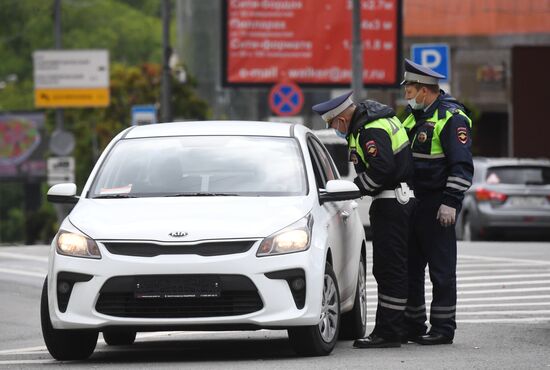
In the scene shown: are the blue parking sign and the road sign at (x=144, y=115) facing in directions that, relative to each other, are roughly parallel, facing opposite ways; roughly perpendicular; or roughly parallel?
roughly parallel

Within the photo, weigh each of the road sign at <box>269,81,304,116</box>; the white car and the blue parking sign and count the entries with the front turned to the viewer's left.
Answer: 0

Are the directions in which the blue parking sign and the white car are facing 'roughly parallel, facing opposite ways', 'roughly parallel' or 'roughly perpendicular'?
roughly parallel

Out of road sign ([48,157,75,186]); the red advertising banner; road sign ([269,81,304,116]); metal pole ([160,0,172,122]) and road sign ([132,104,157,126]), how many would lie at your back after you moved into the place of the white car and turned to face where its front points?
5

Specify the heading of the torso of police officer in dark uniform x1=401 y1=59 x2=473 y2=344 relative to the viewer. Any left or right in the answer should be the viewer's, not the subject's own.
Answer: facing the viewer and to the left of the viewer

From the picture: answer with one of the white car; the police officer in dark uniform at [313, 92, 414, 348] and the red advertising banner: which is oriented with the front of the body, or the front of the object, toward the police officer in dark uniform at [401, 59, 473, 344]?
the red advertising banner

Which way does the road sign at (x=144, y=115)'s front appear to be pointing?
toward the camera

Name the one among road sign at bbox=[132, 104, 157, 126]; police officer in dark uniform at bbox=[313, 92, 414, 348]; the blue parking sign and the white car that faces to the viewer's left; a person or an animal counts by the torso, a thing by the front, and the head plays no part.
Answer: the police officer in dark uniform

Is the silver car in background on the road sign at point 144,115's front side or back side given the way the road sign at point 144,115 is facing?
on the front side

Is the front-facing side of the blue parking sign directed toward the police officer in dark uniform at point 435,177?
yes

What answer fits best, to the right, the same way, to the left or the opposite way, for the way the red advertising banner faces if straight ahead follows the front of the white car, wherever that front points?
the same way

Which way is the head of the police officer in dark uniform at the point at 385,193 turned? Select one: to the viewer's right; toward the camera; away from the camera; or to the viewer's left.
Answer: to the viewer's left

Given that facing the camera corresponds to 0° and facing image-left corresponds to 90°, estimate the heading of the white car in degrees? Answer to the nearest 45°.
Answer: approximately 0°

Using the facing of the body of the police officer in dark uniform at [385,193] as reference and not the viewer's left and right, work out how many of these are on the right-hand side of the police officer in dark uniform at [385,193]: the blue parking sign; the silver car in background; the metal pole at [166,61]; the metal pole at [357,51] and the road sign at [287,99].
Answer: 5

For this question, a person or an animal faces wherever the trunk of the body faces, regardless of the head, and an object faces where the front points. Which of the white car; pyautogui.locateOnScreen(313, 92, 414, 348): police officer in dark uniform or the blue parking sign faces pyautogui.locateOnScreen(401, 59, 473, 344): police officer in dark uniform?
the blue parking sign

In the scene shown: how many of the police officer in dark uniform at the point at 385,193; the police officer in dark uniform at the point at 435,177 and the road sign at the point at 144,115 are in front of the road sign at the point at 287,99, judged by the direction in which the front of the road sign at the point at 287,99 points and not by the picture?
2

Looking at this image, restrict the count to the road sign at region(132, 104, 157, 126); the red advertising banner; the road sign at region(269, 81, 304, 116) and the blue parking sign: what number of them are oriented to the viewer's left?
0

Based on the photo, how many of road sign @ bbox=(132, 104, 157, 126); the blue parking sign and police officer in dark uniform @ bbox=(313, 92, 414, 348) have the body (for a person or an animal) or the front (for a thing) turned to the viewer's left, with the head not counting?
1

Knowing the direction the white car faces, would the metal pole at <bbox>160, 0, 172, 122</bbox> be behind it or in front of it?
behind

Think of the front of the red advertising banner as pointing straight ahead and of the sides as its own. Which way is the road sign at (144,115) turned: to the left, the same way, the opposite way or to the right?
the same way
